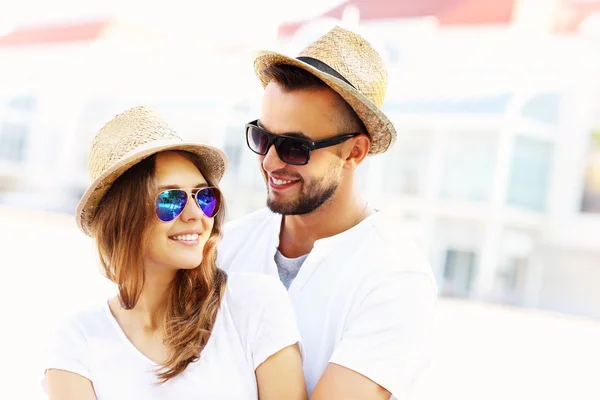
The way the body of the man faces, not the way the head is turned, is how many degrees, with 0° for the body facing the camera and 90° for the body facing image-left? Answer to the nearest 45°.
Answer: approximately 45°

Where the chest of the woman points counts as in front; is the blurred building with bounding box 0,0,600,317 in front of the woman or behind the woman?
behind

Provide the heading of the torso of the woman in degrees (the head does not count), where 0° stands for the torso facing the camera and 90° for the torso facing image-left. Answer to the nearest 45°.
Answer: approximately 0°

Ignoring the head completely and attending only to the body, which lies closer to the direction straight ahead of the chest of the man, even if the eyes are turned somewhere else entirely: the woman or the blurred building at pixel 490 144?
the woman

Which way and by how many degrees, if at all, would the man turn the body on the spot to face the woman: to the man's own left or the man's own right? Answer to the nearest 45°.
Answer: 0° — they already face them

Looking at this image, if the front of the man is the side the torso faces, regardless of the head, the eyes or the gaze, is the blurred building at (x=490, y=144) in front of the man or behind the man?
behind

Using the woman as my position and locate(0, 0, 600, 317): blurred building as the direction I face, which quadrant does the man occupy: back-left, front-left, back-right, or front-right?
front-right

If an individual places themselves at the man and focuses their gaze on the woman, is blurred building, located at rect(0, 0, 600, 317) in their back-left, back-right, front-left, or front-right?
back-right

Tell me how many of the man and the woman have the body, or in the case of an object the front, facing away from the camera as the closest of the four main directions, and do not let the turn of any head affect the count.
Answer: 0

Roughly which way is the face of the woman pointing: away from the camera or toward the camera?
toward the camera

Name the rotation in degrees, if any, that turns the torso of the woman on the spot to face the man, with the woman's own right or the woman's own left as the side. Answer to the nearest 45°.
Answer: approximately 135° to the woman's own left

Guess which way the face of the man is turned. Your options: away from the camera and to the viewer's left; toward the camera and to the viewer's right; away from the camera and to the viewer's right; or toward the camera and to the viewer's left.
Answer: toward the camera and to the viewer's left
